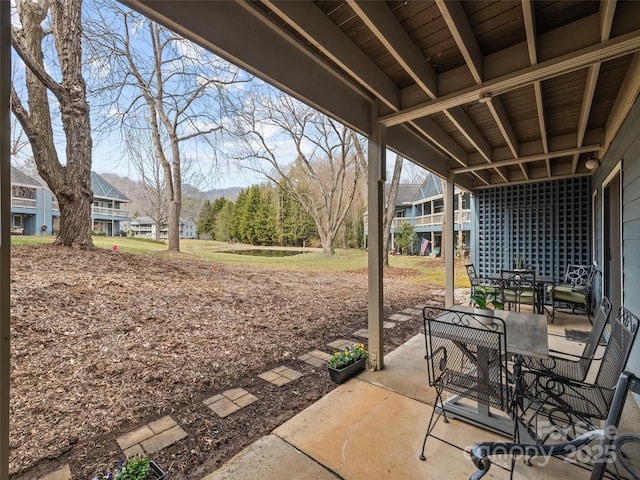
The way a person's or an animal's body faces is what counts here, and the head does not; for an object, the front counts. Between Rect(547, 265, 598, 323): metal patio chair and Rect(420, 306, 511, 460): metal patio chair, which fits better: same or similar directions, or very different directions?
very different directions

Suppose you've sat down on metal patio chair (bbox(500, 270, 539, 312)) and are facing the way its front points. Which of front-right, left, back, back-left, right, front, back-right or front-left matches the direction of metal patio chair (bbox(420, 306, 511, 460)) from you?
back

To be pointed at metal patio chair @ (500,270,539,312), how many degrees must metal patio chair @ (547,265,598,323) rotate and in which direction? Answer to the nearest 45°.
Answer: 0° — it already faces it

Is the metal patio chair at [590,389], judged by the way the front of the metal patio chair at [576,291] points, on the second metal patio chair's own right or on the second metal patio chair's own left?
on the second metal patio chair's own left

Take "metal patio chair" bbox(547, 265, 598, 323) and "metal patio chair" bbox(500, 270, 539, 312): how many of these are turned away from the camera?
1

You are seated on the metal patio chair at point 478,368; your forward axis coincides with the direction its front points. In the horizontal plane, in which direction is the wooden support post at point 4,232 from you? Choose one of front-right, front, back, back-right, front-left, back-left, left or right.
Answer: back

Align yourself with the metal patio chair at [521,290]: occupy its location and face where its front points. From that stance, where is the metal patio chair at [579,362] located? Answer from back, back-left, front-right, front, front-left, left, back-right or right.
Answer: back

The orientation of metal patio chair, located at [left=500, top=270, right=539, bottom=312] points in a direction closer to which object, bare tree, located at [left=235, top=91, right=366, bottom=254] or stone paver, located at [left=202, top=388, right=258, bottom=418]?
the bare tree

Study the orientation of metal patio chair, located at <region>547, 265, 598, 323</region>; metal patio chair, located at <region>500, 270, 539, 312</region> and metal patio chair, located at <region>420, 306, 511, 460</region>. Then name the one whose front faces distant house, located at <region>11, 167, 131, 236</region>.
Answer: metal patio chair, located at <region>547, 265, 598, 323</region>

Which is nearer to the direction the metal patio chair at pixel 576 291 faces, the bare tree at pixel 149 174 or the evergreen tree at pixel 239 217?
the bare tree

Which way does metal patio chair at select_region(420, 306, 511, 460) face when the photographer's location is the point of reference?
facing away from the viewer and to the right of the viewer

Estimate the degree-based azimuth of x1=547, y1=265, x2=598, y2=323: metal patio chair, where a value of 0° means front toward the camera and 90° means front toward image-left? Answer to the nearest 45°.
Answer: approximately 45°

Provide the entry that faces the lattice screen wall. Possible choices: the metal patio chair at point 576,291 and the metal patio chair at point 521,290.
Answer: the metal patio chair at point 521,290

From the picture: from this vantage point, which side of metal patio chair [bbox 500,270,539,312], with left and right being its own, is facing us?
back

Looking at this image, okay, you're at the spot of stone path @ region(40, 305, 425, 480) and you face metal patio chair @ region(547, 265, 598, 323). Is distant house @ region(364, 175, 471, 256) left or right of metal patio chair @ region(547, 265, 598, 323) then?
left
